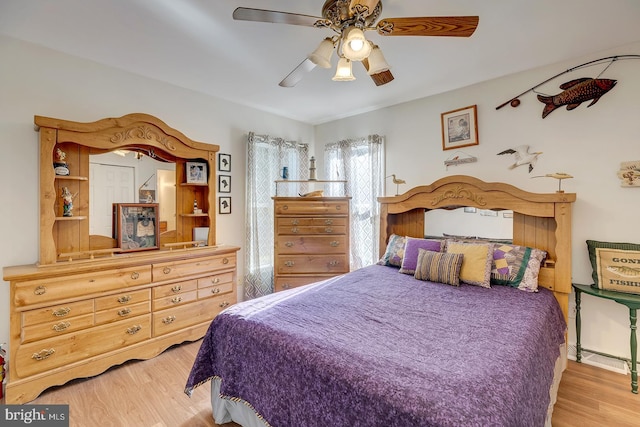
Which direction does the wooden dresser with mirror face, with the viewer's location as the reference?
facing the viewer and to the right of the viewer

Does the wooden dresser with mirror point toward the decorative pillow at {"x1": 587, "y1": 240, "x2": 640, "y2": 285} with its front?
no

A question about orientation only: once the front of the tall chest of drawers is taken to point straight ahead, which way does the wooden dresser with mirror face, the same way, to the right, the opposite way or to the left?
to the left

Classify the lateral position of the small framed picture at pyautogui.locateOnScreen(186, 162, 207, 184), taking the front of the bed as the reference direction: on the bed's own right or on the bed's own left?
on the bed's own right

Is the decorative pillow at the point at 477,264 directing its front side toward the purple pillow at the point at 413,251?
no

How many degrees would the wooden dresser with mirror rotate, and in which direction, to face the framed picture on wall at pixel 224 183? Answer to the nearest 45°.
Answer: approximately 90° to its left

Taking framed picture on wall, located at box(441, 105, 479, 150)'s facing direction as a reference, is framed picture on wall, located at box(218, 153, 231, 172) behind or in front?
in front

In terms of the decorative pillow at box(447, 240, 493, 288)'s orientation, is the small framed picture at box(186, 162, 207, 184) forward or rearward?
forward

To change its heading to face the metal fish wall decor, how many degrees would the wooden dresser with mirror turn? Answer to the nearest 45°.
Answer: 0° — it already faces it

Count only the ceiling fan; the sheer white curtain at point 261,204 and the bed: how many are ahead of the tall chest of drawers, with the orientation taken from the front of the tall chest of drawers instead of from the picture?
2

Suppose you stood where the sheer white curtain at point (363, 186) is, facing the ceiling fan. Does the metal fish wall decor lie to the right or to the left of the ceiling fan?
left

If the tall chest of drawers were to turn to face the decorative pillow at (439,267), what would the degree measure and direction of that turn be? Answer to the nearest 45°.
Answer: approximately 45° to its left

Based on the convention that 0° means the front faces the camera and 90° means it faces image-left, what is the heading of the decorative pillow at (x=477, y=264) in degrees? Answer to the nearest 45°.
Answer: approximately 45°

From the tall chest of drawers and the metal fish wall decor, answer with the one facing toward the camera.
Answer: the tall chest of drawers

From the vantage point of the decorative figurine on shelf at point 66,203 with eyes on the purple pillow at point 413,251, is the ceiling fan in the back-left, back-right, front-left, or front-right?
front-right

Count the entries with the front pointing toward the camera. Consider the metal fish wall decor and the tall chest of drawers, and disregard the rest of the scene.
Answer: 1
